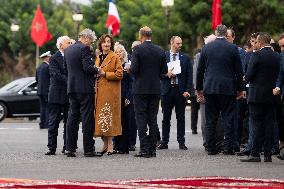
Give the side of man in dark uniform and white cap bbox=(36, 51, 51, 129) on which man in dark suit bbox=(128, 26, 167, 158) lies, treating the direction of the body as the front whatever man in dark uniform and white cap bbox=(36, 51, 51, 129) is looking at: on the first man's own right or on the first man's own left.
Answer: on the first man's own right

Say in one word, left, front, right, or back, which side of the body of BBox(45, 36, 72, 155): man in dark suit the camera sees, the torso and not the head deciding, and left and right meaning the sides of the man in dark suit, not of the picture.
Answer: right

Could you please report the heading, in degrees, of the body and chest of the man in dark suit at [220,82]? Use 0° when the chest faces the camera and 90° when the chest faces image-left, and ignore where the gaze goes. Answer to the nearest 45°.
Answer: approximately 180°

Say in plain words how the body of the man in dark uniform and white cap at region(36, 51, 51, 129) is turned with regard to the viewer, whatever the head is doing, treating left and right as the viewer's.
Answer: facing away from the viewer and to the right of the viewer

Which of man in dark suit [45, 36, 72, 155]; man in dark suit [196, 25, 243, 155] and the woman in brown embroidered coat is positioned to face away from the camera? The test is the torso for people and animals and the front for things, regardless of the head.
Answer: man in dark suit [196, 25, 243, 155]

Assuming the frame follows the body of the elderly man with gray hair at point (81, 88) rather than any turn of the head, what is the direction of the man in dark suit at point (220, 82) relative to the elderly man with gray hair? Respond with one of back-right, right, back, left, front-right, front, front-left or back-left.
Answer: front-right

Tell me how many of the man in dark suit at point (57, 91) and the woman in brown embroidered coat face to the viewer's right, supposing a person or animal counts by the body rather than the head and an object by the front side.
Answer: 1

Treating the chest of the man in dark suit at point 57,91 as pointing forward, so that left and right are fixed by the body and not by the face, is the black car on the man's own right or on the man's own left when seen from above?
on the man's own left

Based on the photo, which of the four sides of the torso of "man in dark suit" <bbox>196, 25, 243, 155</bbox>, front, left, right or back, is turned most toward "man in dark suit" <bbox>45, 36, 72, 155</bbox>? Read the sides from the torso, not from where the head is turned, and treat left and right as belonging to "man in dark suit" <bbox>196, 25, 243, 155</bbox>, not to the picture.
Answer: left

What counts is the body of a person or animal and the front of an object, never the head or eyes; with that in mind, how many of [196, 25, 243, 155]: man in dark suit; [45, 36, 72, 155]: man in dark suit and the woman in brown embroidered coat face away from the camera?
1

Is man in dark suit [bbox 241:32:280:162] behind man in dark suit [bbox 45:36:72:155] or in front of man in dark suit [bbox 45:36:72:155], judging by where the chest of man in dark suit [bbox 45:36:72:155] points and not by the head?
in front

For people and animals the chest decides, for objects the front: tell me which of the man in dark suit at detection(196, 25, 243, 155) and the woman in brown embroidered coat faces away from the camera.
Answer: the man in dark suit

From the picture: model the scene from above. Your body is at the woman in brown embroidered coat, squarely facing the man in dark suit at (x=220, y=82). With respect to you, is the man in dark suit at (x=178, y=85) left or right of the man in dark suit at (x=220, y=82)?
left
